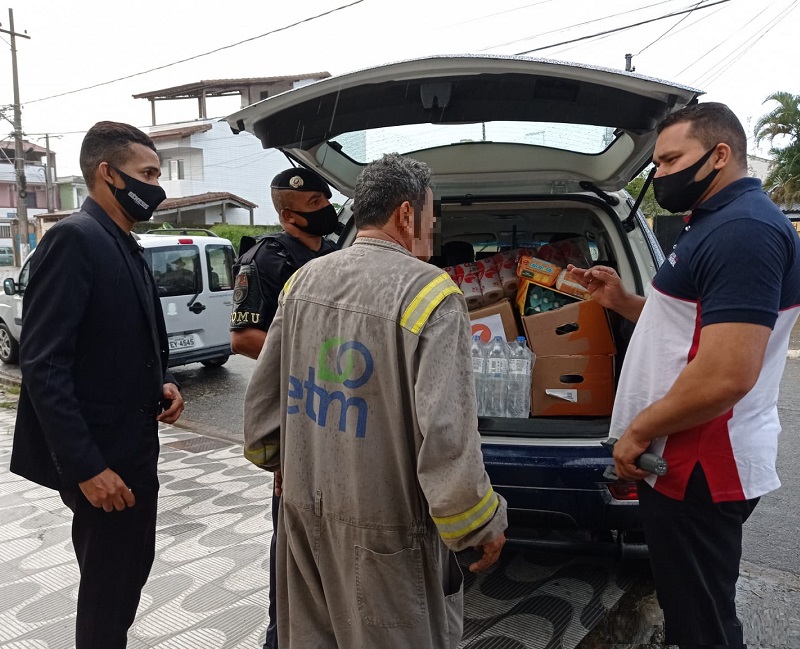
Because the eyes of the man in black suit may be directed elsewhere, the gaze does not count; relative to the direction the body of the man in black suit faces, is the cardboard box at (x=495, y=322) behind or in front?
in front

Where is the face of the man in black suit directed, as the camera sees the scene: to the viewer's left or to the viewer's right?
to the viewer's right

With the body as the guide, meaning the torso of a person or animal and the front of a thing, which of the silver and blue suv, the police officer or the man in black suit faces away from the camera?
the silver and blue suv

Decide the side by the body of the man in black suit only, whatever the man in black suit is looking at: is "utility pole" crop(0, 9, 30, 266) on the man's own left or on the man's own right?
on the man's own left

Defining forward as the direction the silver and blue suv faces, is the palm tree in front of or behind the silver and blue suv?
in front

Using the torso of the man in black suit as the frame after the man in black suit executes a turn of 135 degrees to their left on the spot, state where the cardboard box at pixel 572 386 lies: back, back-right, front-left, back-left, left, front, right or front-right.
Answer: back-right

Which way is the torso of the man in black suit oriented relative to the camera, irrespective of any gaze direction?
to the viewer's right
